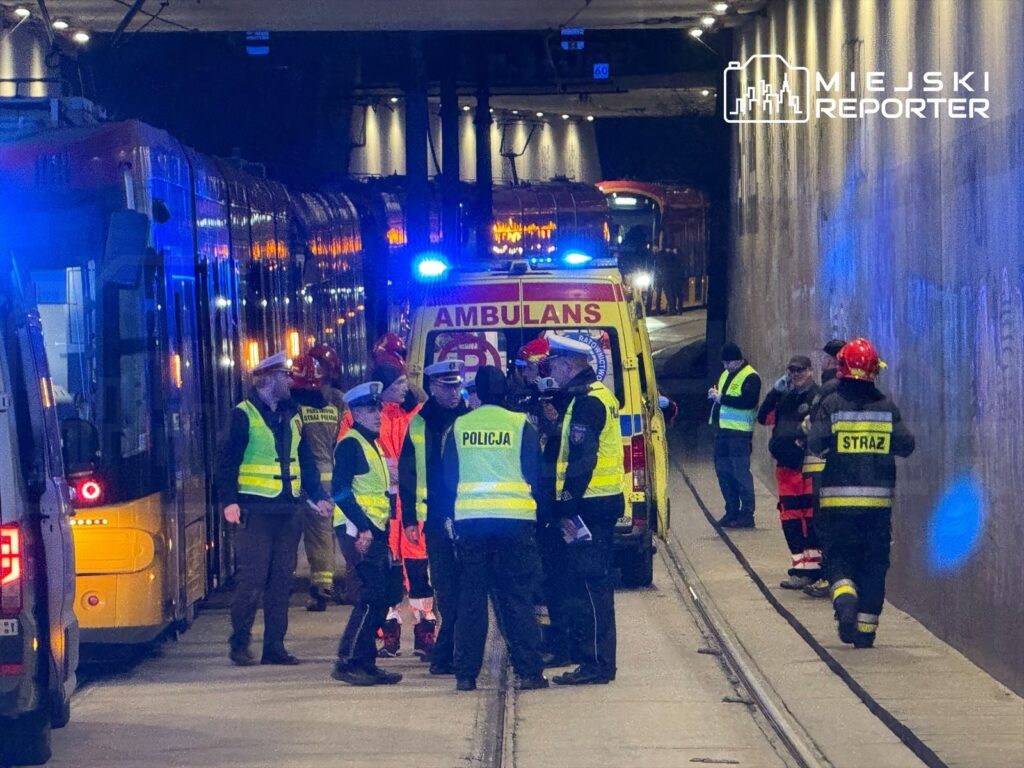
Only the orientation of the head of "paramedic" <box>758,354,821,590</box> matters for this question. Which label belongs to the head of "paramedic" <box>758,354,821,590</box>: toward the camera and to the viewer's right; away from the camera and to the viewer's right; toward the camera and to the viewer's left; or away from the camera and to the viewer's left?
toward the camera and to the viewer's left

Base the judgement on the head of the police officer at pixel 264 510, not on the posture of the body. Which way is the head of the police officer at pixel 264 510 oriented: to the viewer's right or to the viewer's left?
to the viewer's right

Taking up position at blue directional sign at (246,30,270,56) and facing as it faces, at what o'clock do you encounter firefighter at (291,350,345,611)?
The firefighter is roughly at 12 o'clock from the blue directional sign.

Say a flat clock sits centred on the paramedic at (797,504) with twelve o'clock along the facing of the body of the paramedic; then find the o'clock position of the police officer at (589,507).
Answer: The police officer is roughly at 11 o'clock from the paramedic.

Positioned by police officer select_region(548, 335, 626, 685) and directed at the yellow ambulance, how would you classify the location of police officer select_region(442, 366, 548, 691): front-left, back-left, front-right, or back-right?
back-left

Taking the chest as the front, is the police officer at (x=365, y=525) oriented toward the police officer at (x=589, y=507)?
yes

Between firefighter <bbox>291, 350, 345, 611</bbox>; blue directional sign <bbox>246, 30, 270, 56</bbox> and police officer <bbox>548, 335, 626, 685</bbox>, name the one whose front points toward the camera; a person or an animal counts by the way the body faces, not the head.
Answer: the blue directional sign

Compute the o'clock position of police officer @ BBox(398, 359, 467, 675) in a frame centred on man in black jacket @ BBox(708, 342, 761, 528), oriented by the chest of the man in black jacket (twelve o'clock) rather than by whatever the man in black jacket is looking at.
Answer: The police officer is roughly at 11 o'clock from the man in black jacket.

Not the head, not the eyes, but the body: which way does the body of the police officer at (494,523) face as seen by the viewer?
away from the camera

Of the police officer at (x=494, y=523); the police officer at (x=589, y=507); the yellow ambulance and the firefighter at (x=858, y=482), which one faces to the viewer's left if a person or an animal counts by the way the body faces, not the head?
the police officer at (x=589, y=507)

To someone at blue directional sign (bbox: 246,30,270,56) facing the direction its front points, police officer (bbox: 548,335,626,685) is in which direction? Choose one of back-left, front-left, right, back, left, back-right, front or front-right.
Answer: front

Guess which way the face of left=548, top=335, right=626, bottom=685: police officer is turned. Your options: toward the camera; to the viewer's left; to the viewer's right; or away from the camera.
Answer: to the viewer's left

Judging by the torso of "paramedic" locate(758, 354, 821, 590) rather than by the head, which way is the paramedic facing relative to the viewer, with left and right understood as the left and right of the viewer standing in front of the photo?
facing the viewer and to the left of the viewer

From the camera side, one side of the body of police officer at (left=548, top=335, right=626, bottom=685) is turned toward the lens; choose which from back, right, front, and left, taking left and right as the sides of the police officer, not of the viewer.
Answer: left

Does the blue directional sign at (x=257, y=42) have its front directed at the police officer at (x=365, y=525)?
yes

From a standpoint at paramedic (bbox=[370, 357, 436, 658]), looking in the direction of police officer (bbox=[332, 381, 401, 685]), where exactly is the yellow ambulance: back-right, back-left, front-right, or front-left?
back-left
